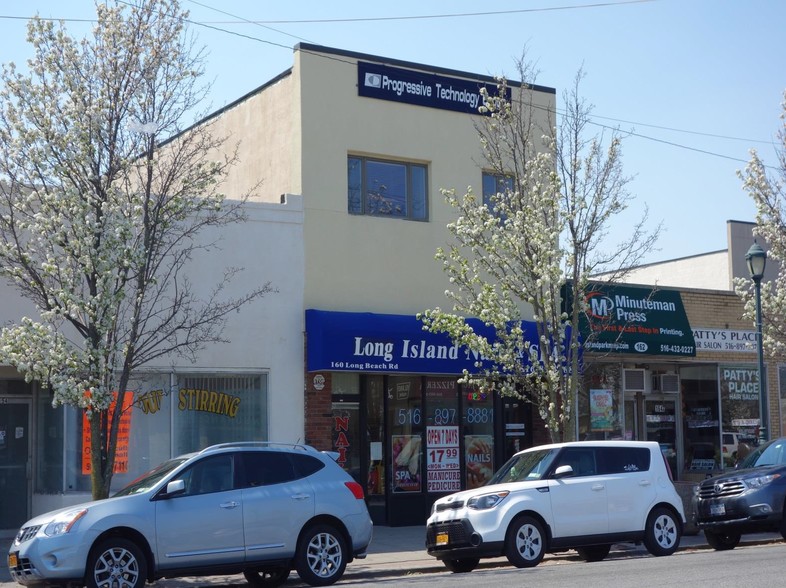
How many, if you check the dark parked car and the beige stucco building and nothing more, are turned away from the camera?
0

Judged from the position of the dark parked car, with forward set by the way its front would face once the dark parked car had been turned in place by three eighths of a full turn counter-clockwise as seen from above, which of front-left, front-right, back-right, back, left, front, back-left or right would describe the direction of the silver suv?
back-right

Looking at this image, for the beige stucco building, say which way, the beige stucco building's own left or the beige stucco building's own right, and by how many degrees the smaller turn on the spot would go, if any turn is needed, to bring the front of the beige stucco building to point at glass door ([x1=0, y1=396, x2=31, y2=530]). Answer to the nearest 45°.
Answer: approximately 135° to the beige stucco building's own right

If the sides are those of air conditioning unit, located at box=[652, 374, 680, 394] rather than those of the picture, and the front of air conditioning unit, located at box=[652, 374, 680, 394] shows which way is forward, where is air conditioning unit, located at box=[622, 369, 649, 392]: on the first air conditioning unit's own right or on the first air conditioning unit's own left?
on the first air conditioning unit's own right

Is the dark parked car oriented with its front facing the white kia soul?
yes

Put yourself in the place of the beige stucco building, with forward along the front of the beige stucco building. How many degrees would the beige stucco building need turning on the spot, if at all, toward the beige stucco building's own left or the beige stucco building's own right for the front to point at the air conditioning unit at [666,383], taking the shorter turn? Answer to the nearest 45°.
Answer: approximately 90° to the beige stucco building's own left

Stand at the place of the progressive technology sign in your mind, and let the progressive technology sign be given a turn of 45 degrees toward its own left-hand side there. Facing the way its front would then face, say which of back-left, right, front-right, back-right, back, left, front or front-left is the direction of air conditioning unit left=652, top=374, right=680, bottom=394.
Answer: front-left

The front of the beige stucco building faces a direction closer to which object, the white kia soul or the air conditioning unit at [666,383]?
the white kia soul

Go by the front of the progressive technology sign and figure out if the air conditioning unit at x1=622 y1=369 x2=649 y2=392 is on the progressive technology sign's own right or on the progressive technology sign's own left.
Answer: on the progressive technology sign's own left

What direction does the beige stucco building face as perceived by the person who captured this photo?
facing the viewer and to the right of the viewer

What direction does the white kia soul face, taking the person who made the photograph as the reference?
facing the viewer and to the left of the viewer

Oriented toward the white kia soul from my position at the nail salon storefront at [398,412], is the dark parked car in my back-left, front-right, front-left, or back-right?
front-left

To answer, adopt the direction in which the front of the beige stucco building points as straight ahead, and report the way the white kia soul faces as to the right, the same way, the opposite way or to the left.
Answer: to the right

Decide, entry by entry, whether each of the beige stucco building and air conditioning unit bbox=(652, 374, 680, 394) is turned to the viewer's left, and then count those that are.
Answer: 0

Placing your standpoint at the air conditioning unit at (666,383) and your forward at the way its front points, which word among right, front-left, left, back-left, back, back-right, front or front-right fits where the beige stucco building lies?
right

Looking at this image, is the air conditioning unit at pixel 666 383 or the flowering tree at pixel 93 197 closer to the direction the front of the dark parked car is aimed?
the flowering tree
